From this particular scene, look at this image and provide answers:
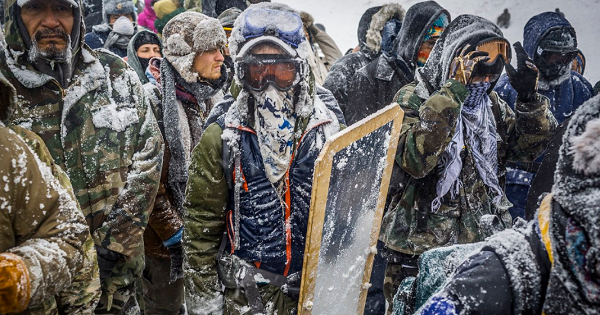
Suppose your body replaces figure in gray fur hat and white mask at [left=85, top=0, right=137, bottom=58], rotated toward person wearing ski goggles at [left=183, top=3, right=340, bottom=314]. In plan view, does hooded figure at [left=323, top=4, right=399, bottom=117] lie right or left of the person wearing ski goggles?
left

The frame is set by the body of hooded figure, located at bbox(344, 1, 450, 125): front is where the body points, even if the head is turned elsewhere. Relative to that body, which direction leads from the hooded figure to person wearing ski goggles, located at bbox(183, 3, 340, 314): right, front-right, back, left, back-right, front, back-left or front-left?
right

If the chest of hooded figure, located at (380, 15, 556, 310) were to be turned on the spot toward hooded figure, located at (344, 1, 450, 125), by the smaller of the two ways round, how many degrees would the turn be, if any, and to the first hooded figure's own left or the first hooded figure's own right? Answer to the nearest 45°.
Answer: approximately 180°

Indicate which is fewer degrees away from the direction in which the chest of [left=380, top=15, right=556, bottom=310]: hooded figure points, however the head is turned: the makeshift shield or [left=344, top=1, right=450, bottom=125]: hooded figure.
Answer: the makeshift shield

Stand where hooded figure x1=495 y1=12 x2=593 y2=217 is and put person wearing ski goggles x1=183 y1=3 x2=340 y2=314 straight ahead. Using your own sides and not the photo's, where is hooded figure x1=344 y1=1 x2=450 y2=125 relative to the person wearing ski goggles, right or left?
right

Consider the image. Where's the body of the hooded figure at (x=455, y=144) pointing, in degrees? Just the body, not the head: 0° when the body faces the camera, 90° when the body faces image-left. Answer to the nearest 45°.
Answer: approximately 315°

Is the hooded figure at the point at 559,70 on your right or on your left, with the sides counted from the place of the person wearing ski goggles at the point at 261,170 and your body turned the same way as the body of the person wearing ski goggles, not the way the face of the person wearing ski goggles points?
on your left
